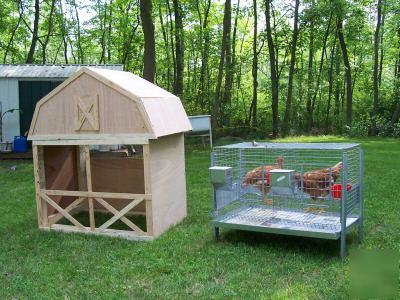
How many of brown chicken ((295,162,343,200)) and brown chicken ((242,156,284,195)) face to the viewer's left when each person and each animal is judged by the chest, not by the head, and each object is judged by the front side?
1

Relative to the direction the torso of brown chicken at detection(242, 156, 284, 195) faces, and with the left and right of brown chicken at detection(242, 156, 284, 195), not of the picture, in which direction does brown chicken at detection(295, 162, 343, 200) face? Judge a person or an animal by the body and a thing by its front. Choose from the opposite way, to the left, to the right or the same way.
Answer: the opposite way
